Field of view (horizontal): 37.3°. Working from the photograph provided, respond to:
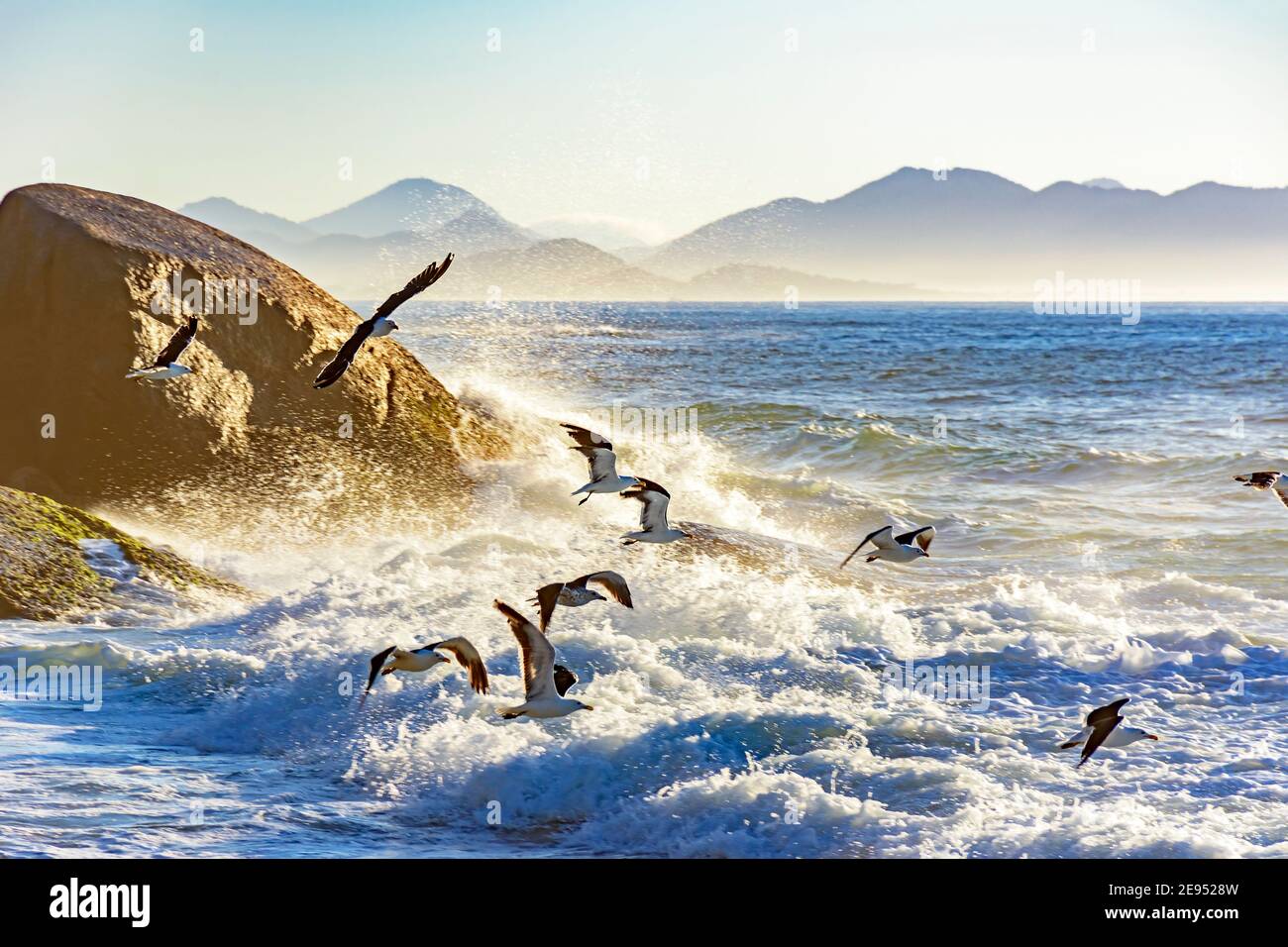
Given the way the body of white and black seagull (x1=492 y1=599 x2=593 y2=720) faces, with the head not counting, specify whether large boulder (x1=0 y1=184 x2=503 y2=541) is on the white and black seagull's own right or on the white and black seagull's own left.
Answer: on the white and black seagull's own left

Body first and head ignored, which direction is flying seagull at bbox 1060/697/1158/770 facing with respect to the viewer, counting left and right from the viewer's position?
facing to the right of the viewer

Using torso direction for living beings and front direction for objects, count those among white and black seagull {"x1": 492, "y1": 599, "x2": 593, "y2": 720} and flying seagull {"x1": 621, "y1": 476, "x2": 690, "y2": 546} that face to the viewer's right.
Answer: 2

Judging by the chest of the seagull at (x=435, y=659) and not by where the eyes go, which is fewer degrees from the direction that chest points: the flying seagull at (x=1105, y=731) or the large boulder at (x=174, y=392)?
the flying seagull

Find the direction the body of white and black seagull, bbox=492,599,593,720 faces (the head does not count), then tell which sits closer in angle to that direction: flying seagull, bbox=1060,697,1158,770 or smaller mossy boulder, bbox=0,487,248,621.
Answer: the flying seagull

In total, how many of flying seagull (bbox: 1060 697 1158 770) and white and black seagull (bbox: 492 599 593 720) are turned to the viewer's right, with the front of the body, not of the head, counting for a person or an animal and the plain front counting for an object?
2

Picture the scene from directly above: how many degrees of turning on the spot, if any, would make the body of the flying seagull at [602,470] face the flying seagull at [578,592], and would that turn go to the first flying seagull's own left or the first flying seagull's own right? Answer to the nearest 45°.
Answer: approximately 90° to the first flying seagull's own right

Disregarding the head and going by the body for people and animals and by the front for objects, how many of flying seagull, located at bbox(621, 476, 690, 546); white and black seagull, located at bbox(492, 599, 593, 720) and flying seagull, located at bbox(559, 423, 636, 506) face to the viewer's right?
3

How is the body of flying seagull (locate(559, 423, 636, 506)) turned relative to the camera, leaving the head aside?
to the viewer's right

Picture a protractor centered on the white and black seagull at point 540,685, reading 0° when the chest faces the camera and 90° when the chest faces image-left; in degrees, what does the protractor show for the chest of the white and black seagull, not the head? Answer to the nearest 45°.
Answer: approximately 270°

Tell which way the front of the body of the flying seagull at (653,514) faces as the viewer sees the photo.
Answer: to the viewer's right
